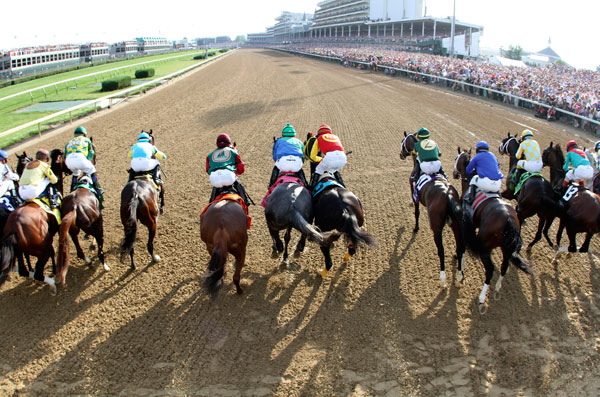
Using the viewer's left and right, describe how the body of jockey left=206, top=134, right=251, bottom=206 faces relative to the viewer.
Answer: facing away from the viewer

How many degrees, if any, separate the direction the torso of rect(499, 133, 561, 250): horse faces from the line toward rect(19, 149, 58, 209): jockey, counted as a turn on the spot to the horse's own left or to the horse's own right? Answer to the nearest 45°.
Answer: approximately 90° to the horse's own left

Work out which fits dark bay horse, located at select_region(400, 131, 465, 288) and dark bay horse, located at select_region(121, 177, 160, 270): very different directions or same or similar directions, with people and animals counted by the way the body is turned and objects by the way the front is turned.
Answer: same or similar directions

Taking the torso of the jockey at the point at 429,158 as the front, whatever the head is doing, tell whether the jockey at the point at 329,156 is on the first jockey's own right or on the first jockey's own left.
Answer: on the first jockey's own left

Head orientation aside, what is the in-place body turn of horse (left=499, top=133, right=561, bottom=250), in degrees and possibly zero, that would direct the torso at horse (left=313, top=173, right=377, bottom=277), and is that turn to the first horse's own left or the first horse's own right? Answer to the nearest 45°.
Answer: approximately 90° to the first horse's own left

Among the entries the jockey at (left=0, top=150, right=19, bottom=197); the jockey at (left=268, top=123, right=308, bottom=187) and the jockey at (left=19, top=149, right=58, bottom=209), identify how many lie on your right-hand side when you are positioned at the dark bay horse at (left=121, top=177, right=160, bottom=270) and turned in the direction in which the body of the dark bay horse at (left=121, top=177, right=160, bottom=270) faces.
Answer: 1

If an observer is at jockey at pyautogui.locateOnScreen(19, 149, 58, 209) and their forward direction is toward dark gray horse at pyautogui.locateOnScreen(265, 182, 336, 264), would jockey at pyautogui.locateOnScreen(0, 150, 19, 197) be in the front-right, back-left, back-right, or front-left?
back-left

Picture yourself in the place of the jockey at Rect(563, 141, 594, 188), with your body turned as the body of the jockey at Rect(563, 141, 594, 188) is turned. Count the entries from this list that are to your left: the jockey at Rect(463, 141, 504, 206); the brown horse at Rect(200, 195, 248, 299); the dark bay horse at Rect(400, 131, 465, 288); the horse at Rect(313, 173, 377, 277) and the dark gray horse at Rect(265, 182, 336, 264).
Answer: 5

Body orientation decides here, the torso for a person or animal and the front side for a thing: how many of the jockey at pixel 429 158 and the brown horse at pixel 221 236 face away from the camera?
2

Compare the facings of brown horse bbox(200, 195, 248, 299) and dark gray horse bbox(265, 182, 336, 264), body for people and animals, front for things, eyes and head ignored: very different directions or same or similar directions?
same or similar directions

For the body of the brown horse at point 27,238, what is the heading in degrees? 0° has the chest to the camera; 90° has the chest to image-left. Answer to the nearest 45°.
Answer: approximately 180°

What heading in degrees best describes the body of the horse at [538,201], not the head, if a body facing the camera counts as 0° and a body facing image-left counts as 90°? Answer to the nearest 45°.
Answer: approximately 135°

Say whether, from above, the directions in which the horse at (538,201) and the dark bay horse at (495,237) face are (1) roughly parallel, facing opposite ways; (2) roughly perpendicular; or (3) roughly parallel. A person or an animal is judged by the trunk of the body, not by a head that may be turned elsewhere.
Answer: roughly parallel
